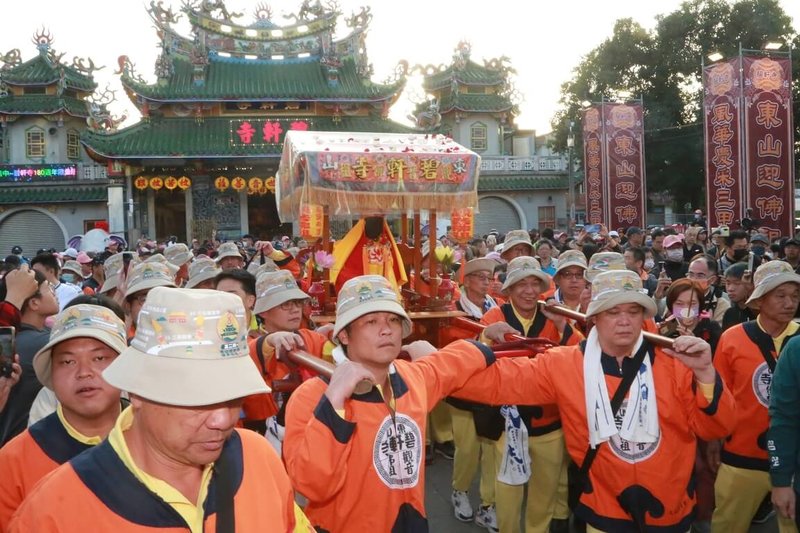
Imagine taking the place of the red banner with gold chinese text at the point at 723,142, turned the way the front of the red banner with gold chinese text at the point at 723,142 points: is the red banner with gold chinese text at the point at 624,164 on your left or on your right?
on your right

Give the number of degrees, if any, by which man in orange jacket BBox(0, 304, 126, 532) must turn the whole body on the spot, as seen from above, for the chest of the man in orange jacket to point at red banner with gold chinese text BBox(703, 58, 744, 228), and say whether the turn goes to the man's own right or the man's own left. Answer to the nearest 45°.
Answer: approximately 90° to the man's own left

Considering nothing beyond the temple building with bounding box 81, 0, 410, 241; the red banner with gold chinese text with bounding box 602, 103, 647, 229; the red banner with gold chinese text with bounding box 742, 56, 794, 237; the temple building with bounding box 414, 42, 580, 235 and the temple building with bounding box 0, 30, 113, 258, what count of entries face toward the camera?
5

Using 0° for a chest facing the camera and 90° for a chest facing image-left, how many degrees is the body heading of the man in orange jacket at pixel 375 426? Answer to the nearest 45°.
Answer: approximately 315°

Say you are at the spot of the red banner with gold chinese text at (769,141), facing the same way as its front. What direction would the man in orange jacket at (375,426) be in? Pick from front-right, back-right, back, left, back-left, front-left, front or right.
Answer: front

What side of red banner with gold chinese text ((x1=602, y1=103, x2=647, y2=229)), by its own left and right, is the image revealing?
front

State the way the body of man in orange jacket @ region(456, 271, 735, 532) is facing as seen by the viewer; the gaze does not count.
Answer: toward the camera

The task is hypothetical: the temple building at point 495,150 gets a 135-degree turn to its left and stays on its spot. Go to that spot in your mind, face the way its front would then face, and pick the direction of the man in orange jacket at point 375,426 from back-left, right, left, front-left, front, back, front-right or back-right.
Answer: back-right

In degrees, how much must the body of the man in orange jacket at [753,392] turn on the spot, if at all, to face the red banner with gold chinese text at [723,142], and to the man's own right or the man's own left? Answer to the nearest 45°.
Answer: approximately 135° to the man's own left

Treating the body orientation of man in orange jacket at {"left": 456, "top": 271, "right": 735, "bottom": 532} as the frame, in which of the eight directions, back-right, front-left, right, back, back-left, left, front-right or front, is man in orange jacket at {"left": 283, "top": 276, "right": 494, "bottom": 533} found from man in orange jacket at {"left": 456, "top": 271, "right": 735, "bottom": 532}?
front-right

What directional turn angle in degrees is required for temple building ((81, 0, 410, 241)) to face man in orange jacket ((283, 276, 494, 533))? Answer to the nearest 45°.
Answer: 0° — it already faces them

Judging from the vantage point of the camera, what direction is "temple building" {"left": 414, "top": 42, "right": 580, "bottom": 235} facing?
facing the viewer

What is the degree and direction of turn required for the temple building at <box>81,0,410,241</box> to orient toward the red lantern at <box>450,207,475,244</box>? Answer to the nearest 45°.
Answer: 0° — it already faces it

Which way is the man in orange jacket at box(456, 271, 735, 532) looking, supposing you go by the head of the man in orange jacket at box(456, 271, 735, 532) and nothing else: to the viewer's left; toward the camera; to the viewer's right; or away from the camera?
toward the camera

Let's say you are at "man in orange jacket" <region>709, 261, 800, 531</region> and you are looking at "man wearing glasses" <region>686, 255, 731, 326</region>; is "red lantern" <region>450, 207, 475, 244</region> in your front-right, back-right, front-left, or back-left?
front-left

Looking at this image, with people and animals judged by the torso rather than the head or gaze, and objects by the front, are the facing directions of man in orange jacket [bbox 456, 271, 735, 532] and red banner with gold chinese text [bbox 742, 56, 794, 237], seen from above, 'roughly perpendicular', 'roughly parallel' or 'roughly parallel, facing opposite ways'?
roughly parallel

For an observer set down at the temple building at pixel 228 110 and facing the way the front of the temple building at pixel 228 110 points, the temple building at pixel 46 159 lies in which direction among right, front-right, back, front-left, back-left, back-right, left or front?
back-right
